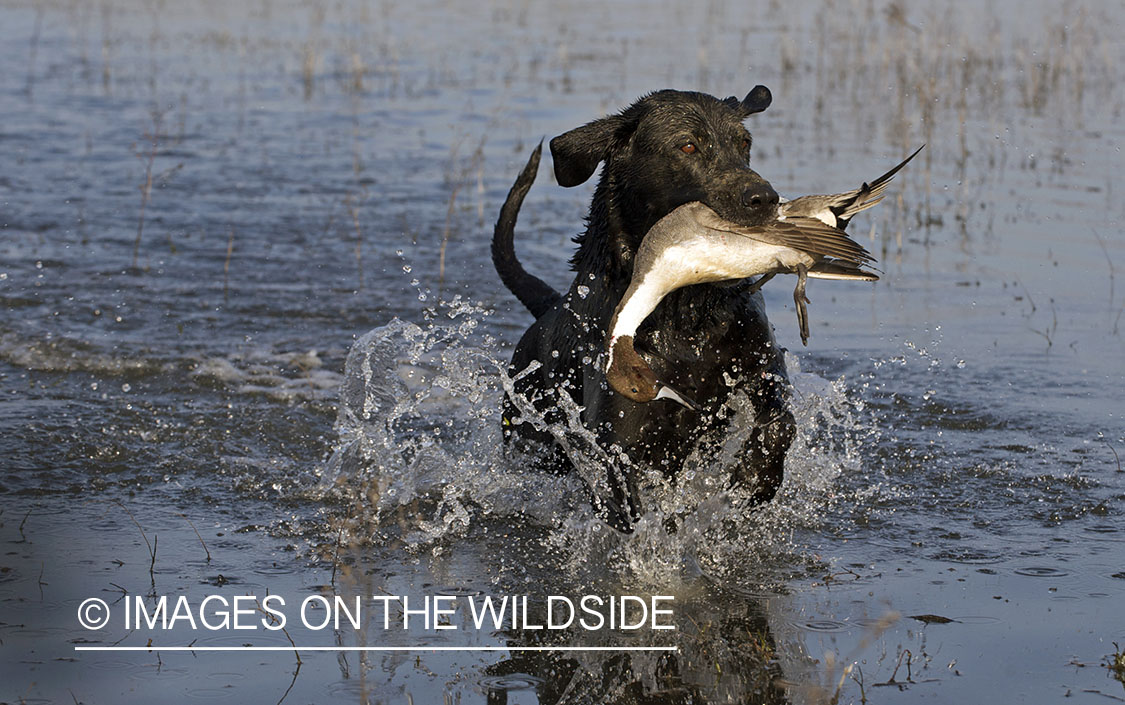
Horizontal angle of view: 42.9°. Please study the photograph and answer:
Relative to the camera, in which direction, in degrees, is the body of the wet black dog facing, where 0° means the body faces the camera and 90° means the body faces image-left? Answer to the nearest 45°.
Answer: approximately 315°
